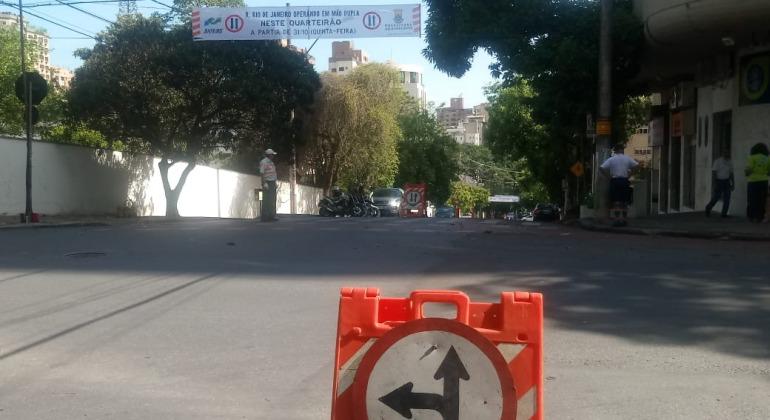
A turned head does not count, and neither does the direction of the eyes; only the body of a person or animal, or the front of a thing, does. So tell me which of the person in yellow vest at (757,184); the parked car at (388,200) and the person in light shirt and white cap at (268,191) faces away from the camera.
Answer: the person in yellow vest at (757,184)

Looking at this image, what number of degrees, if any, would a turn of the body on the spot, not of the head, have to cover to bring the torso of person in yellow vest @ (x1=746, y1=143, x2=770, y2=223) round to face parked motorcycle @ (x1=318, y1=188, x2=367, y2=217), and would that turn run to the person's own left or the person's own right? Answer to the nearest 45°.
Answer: approximately 45° to the person's own left

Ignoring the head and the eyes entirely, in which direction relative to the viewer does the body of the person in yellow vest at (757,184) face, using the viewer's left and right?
facing away from the viewer

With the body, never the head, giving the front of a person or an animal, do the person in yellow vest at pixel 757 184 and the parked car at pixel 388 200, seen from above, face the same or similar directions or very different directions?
very different directions

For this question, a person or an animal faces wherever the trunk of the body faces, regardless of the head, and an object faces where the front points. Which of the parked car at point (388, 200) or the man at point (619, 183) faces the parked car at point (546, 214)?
the man

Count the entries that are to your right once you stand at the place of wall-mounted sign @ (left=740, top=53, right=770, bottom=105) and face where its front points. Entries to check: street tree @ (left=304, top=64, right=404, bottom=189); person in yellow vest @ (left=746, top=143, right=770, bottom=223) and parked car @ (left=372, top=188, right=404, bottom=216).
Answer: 2

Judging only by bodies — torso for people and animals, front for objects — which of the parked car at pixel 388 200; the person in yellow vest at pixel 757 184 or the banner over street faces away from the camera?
the person in yellow vest

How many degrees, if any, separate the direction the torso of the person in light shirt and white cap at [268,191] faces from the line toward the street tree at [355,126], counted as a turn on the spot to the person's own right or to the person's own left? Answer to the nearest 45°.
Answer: approximately 90° to the person's own left

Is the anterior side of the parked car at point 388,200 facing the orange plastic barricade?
yes

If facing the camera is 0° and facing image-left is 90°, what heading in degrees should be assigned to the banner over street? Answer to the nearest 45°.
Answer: approximately 0°

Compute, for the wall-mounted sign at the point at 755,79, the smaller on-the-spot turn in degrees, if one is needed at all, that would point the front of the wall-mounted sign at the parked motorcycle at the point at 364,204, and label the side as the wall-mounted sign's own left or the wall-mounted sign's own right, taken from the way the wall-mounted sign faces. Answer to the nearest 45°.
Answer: approximately 90° to the wall-mounted sign's own right

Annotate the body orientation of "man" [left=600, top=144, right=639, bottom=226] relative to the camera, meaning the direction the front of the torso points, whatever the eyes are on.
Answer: away from the camera

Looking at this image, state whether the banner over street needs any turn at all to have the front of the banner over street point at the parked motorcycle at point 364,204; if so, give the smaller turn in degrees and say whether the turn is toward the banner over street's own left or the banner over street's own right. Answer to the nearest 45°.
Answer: approximately 180°

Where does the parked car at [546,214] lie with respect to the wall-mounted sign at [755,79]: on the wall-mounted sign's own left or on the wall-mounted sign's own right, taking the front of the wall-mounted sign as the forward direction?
on the wall-mounted sign's own right

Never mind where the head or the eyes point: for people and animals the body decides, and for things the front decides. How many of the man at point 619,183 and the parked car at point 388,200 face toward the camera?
1
